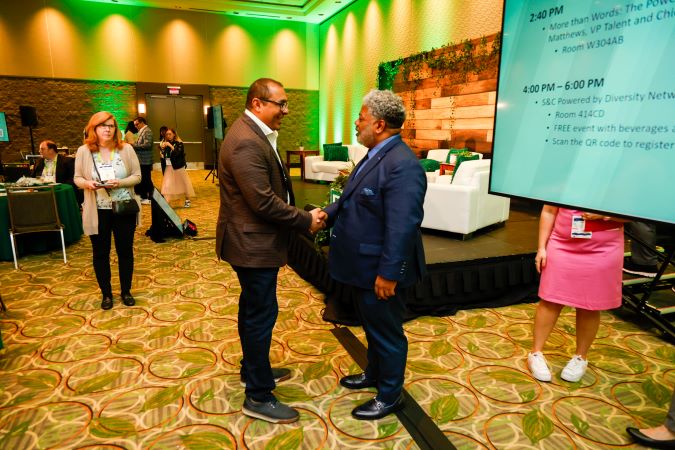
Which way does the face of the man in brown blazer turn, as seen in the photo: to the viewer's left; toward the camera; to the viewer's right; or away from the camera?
to the viewer's right

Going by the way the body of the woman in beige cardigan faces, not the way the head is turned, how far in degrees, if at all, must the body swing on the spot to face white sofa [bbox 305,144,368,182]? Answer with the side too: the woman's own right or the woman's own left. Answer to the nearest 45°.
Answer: approximately 135° to the woman's own left

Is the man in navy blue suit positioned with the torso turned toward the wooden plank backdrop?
no

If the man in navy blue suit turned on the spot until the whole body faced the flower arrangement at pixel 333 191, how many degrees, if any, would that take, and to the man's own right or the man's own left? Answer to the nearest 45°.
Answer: approximately 90° to the man's own right

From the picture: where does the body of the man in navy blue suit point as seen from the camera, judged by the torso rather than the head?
to the viewer's left

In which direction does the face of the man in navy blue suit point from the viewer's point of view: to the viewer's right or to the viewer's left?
to the viewer's left

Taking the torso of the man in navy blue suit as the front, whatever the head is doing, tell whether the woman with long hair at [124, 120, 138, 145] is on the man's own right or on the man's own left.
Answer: on the man's own right

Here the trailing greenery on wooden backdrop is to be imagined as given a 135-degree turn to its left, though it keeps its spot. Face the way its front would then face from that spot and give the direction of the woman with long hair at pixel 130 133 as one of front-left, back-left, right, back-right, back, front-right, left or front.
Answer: back

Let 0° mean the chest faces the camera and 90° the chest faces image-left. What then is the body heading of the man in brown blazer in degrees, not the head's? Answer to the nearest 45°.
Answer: approximately 270°

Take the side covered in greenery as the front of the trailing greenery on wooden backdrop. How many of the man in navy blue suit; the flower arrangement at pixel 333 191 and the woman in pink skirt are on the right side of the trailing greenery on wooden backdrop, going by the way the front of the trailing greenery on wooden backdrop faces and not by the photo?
0

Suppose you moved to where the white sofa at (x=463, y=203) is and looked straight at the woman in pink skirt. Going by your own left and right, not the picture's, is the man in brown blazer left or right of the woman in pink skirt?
right

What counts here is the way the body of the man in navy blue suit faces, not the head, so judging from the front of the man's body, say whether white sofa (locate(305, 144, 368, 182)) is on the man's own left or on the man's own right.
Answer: on the man's own right

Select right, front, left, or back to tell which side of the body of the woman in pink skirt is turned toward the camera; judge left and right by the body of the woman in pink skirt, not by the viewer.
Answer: front

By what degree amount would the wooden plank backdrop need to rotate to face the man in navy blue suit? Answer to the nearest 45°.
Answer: approximately 45° to its left

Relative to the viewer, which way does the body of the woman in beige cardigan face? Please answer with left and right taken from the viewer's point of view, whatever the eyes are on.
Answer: facing the viewer

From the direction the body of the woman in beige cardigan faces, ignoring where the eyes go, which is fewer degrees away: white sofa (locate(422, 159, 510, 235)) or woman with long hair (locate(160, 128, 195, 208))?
the white sofa

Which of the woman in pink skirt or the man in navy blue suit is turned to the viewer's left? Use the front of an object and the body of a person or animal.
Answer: the man in navy blue suit

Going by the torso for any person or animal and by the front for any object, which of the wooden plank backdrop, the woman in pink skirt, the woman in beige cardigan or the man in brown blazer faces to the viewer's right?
the man in brown blazer

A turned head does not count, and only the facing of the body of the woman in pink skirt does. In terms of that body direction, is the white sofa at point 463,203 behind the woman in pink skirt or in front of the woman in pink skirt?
behind

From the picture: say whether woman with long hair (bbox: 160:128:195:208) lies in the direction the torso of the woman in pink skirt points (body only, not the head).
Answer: no

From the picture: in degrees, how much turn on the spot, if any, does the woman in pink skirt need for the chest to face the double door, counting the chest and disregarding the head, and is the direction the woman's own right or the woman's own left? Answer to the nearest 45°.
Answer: approximately 135° to the woman's own right

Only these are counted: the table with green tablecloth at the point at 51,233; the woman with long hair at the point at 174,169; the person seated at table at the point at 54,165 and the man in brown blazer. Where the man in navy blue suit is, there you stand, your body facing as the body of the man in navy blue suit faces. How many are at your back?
0
